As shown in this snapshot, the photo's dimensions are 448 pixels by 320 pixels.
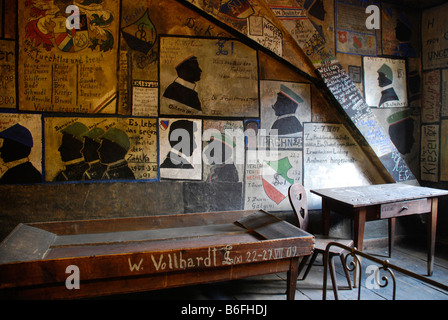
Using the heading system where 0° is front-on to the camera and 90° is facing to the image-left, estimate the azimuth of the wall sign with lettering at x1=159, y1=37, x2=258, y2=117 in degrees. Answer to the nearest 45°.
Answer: approximately 0°

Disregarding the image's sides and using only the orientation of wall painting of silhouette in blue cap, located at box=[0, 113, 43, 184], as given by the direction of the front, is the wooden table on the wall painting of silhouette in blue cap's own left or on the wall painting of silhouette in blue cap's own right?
on the wall painting of silhouette in blue cap's own left

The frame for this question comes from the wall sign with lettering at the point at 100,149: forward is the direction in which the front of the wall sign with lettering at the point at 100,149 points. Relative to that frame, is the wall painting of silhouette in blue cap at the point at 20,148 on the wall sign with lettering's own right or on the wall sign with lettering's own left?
on the wall sign with lettering's own right

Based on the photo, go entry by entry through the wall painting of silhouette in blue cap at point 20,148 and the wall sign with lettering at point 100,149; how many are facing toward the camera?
2

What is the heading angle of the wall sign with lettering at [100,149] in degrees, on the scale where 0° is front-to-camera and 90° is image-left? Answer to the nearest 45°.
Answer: approximately 0°

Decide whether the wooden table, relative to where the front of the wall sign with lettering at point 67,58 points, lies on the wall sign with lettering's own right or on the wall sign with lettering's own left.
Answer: on the wall sign with lettering's own left
